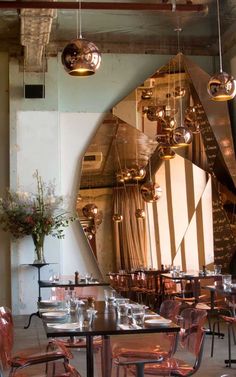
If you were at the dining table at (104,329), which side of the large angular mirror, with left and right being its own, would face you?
front

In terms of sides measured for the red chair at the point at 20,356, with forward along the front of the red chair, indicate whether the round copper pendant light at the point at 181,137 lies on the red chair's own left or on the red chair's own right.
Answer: on the red chair's own left

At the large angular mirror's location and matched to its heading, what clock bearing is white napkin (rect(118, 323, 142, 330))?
The white napkin is roughly at 12 o'clock from the large angular mirror.

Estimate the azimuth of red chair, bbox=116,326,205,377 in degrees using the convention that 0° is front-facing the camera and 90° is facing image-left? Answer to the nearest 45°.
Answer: approximately 90°

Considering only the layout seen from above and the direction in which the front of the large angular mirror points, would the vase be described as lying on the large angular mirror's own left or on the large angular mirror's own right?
on the large angular mirror's own right

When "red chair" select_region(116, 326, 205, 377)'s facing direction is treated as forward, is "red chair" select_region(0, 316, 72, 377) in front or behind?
in front

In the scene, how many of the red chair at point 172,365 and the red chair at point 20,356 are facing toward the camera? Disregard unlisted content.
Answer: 0

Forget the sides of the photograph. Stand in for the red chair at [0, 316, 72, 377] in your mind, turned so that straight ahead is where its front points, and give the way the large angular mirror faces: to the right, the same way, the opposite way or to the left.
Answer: to the right

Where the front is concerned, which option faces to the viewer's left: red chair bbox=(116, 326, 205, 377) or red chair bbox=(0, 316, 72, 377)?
red chair bbox=(116, 326, 205, 377)

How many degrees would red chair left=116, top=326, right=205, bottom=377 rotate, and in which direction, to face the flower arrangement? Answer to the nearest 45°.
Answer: approximately 90° to its right

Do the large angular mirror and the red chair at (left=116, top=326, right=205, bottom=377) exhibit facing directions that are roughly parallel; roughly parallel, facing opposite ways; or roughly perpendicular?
roughly perpendicular

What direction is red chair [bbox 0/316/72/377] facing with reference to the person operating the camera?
facing to the right of the viewer
